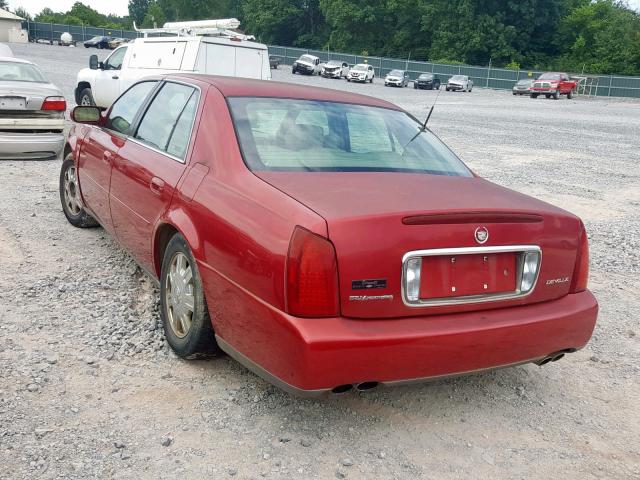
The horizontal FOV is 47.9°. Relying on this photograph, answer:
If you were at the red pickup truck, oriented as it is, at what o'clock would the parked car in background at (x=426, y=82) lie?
The parked car in background is roughly at 2 o'clock from the red pickup truck.

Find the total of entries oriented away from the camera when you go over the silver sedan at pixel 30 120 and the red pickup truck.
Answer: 1

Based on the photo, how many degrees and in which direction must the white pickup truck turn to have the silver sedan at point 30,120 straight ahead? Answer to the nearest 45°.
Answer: approximately 90° to its left

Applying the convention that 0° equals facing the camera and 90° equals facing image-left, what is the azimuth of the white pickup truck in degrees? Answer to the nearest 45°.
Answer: approximately 135°

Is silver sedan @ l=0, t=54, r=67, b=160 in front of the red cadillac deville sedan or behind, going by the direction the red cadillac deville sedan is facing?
in front

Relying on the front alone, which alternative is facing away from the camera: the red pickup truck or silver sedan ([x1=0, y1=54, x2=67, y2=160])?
the silver sedan

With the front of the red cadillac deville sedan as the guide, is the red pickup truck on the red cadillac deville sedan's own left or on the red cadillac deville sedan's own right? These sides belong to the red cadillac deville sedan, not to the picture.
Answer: on the red cadillac deville sedan's own right

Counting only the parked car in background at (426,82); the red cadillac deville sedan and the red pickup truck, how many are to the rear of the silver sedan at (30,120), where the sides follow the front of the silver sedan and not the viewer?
1

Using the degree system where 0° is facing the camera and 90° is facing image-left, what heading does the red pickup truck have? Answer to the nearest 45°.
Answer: approximately 45°

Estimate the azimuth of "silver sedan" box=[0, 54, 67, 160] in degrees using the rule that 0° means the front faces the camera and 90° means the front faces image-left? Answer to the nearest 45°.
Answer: approximately 180°
